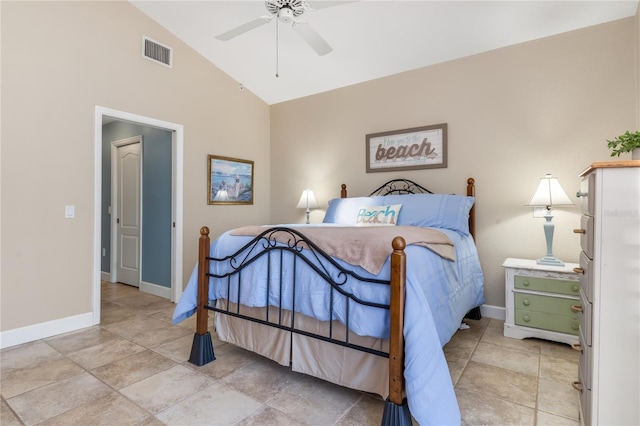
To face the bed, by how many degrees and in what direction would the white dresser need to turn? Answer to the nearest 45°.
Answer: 0° — it already faces it

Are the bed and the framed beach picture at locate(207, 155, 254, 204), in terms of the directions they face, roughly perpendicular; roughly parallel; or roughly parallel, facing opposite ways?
roughly perpendicular

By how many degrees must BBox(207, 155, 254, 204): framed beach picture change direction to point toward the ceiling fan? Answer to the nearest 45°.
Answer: approximately 45° to its right

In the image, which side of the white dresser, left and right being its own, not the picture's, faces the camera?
left

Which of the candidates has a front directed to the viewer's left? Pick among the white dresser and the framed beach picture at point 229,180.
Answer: the white dresser

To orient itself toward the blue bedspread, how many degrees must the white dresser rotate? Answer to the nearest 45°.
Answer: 0° — it already faces it

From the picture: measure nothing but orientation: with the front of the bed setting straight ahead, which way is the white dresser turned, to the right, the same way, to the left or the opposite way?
to the right

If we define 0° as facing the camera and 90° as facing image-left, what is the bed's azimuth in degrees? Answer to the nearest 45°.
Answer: approximately 45°

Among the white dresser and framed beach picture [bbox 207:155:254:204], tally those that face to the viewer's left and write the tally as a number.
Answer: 1

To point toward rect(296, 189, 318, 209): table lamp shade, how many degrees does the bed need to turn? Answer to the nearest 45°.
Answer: approximately 135° to its right

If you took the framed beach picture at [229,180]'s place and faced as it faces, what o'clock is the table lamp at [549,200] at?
The table lamp is roughly at 12 o'clock from the framed beach picture.

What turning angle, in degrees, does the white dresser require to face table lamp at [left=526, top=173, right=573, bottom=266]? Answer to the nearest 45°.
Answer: approximately 90° to its right
